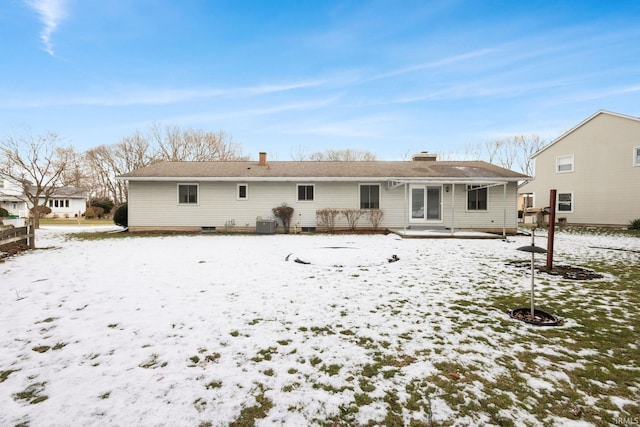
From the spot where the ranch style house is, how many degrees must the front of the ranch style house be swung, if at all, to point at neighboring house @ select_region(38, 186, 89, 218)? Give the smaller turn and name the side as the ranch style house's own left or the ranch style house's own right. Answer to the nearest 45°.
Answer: approximately 45° to the ranch style house's own left

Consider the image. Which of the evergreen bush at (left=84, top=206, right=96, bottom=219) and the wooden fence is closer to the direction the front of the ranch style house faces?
the evergreen bush

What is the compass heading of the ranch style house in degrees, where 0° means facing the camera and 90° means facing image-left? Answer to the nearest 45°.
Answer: approximately 180°

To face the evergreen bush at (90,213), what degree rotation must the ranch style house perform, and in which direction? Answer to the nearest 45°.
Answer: approximately 45° to its left

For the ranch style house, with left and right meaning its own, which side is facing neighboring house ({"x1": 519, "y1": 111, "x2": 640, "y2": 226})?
right

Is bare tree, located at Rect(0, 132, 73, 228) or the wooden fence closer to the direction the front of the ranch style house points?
the bare tree

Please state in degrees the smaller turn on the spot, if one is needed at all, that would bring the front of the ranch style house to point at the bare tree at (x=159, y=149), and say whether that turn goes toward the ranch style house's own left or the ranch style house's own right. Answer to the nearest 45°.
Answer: approximately 45° to the ranch style house's own left
